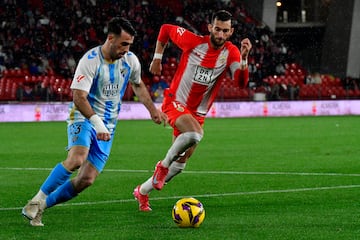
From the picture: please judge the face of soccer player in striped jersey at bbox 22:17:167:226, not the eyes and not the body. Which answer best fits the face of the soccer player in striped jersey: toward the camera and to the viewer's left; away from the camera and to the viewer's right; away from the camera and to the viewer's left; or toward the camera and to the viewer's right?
toward the camera and to the viewer's right

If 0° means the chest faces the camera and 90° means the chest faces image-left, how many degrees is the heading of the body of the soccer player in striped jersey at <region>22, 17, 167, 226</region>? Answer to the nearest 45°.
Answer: approximately 315°

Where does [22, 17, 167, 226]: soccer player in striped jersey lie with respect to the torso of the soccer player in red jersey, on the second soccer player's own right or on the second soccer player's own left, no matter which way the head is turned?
on the second soccer player's own right

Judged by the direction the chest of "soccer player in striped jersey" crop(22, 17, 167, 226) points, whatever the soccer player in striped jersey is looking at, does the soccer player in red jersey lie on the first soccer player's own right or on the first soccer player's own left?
on the first soccer player's own left

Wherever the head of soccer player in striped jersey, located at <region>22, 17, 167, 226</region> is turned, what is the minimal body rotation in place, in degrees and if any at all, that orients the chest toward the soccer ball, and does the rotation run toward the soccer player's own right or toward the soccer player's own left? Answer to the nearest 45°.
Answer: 0° — they already face it
